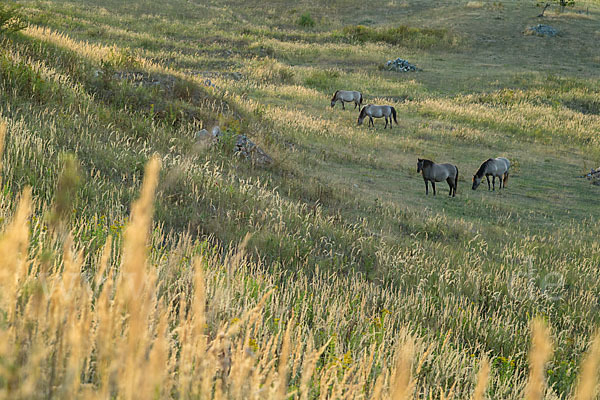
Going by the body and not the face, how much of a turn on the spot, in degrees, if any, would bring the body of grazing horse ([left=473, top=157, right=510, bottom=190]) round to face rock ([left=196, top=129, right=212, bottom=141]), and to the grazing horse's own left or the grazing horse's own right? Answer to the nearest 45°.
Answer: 0° — it already faces it

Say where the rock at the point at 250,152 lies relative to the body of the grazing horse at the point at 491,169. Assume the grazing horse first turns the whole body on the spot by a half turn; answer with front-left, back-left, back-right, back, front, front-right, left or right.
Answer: back

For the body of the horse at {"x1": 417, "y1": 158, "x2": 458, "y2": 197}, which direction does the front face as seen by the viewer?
to the viewer's left

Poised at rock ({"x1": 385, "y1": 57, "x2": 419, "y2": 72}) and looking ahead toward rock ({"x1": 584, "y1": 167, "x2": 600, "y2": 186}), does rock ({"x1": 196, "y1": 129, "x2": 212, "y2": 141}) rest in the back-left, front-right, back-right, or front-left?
front-right

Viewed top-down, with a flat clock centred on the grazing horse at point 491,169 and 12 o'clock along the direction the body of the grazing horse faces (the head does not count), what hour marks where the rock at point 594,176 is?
The rock is roughly at 6 o'clock from the grazing horse.

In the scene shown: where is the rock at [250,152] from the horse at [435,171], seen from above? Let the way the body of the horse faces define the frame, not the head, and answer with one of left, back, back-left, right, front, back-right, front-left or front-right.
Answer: front-left

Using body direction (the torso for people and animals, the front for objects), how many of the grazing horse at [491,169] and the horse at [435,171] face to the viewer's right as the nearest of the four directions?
0

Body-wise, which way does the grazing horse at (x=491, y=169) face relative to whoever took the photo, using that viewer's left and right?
facing the viewer and to the left of the viewer

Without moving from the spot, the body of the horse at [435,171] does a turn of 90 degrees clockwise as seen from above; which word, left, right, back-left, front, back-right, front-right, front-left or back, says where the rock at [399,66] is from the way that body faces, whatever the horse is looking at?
front

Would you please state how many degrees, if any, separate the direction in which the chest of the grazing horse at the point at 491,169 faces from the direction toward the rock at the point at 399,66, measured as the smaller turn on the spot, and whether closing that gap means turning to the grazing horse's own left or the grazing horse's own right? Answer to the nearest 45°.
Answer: approximately 135° to the grazing horse's own right
